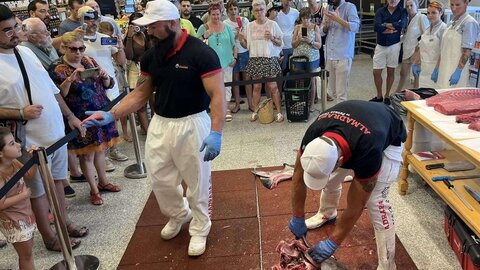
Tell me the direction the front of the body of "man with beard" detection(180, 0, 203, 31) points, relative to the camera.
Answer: toward the camera

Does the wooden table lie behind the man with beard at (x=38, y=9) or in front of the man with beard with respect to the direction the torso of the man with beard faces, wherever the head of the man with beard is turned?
in front

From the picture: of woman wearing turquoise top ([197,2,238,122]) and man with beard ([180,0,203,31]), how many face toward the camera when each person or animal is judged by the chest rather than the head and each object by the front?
2

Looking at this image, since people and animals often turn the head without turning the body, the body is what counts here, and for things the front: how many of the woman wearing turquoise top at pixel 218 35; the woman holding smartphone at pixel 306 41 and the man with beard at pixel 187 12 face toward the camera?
3

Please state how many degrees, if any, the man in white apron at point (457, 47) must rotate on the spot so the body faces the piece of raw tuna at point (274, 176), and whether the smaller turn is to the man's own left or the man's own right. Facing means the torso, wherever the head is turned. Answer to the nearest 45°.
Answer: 0° — they already face it

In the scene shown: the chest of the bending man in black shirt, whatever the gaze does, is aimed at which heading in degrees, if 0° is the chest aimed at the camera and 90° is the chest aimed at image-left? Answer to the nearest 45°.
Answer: approximately 45°

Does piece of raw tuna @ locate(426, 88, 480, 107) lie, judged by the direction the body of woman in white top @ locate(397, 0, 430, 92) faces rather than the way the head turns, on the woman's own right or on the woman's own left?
on the woman's own left

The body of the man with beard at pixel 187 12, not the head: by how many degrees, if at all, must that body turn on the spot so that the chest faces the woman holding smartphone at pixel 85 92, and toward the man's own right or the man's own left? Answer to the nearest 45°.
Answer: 0° — they already face them

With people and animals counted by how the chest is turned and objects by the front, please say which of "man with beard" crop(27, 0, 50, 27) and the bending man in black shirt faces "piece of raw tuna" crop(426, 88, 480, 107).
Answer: the man with beard

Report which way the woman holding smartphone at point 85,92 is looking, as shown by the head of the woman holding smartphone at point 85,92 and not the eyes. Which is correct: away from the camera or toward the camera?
toward the camera

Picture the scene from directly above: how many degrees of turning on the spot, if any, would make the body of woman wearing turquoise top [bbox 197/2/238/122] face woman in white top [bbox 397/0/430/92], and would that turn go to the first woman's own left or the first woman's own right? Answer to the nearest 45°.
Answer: approximately 90° to the first woman's own left

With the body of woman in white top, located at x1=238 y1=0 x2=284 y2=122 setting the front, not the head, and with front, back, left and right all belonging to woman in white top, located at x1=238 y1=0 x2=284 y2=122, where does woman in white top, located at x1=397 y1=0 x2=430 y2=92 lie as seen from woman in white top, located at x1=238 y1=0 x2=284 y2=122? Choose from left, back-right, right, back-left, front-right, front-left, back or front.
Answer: left

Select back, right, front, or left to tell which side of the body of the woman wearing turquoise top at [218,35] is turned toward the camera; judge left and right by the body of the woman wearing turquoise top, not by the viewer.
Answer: front

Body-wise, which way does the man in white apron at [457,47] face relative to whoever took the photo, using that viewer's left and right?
facing the viewer and to the left of the viewer

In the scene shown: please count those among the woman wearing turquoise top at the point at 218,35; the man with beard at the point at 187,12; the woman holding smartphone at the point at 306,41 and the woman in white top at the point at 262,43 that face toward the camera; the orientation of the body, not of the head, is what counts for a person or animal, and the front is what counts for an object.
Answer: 4

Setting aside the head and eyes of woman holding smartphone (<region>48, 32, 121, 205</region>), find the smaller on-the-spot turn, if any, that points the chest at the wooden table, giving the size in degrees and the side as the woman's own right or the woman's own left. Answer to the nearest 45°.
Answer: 0° — they already face it

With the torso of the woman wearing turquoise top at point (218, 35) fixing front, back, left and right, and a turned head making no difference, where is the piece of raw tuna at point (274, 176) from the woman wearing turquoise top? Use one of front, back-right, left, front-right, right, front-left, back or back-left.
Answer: front
